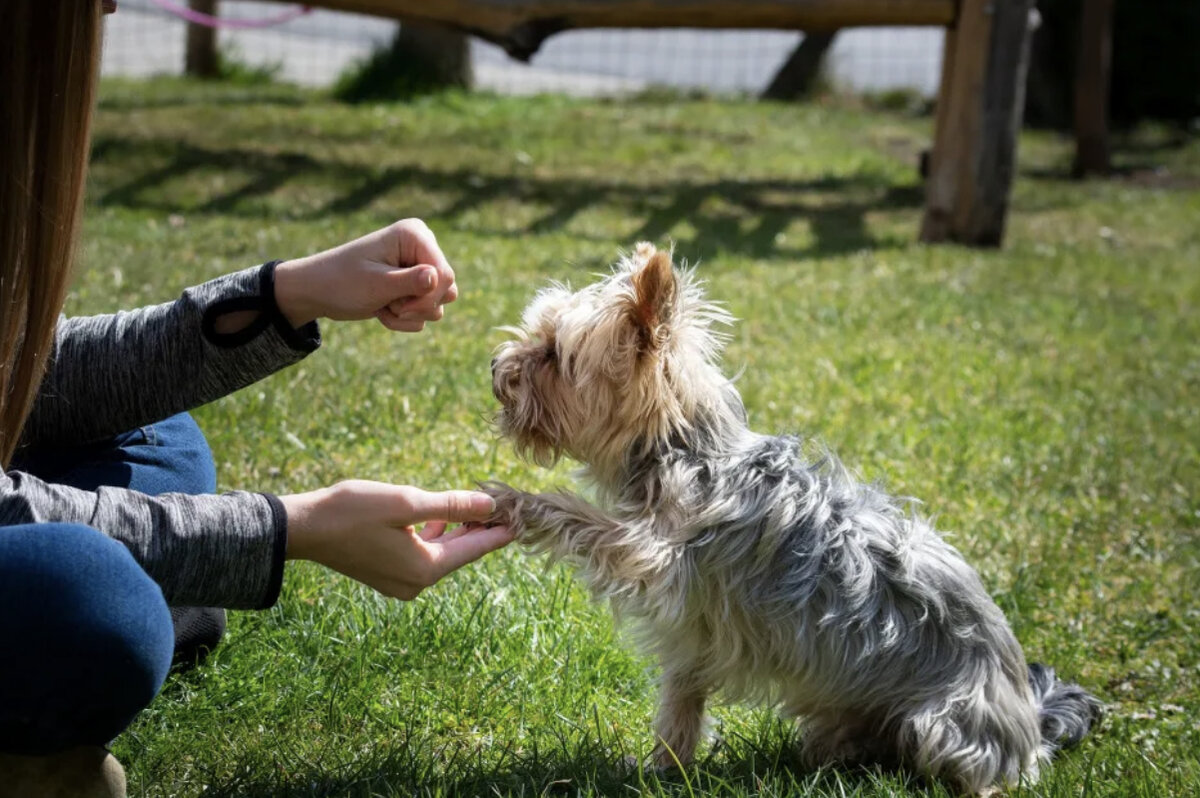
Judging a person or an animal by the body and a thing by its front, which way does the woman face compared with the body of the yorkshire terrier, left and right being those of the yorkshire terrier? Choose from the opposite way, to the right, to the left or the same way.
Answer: the opposite way

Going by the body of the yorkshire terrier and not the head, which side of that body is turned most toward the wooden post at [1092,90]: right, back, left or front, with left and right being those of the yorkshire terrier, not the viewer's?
right

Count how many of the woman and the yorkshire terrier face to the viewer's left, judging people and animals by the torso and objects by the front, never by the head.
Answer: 1

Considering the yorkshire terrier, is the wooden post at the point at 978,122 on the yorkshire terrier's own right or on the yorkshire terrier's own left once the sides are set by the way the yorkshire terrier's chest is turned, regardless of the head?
on the yorkshire terrier's own right

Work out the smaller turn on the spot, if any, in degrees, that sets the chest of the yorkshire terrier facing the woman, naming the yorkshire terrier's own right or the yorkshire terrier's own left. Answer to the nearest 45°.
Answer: approximately 45° to the yorkshire terrier's own left

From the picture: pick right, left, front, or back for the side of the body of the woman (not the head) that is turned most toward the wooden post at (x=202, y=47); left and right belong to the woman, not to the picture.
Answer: left

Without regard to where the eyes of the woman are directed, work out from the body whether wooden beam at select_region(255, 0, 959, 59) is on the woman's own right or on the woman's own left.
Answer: on the woman's own left

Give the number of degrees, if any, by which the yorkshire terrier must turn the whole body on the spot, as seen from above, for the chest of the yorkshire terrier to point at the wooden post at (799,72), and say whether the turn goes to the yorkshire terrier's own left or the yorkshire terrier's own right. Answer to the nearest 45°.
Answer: approximately 90° to the yorkshire terrier's own right

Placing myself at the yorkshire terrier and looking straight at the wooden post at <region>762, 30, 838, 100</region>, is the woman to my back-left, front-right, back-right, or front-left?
back-left

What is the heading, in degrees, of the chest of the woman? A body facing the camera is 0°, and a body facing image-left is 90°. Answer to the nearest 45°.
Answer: approximately 270°

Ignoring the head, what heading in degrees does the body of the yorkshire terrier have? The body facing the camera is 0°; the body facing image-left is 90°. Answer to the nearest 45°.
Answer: approximately 90°

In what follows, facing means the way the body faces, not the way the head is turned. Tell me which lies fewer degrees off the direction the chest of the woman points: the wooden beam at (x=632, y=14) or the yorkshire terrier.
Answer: the yorkshire terrier
